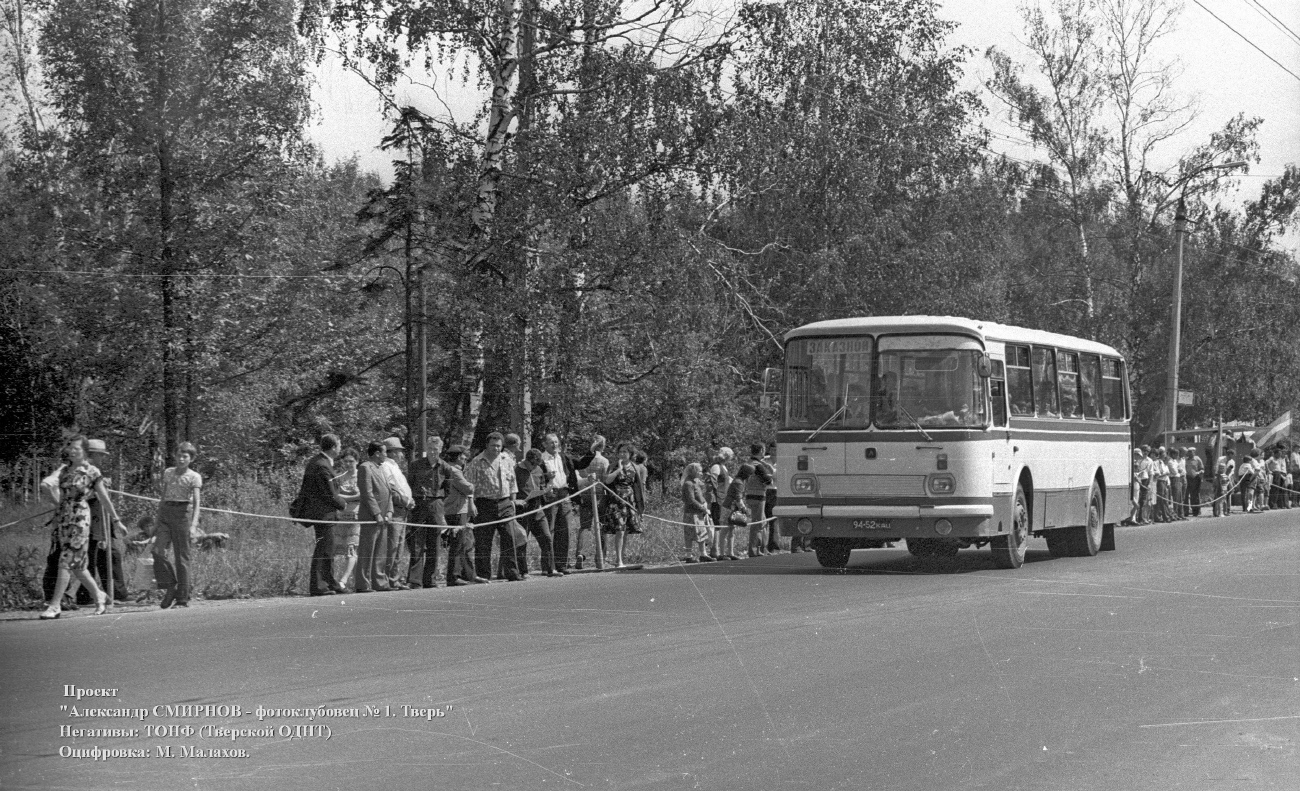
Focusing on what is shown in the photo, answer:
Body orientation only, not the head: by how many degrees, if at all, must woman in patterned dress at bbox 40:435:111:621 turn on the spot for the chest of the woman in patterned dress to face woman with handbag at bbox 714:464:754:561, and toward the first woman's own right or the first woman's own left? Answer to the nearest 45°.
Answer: approximately 180°

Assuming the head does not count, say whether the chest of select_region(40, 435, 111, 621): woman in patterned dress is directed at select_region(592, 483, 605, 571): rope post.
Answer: no

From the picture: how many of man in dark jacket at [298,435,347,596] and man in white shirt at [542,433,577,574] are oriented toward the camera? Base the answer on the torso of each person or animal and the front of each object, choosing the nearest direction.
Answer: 1

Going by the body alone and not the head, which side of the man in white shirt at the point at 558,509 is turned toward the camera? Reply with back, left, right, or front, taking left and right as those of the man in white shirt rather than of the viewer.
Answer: front

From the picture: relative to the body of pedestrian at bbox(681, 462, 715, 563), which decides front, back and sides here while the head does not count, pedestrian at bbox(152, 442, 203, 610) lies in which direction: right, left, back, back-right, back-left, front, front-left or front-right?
right

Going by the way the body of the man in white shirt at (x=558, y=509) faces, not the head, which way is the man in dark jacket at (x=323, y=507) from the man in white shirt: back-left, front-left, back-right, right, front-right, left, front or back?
front-right

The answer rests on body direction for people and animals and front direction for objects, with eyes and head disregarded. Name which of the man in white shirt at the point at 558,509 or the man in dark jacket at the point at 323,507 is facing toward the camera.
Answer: the man in white shirt

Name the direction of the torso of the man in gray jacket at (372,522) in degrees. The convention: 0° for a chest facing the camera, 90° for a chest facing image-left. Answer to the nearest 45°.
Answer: approximately 315°

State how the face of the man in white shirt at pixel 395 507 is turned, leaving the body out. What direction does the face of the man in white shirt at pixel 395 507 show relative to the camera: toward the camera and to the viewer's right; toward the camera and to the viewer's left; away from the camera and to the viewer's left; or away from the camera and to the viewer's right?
toward the camera and to the viewer's right

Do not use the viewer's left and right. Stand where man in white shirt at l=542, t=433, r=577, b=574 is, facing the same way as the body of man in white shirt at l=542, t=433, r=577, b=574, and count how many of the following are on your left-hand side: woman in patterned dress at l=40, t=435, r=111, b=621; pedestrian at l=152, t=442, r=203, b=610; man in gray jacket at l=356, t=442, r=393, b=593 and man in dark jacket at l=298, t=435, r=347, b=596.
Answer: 0

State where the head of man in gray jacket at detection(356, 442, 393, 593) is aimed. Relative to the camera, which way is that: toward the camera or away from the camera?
toward the camera

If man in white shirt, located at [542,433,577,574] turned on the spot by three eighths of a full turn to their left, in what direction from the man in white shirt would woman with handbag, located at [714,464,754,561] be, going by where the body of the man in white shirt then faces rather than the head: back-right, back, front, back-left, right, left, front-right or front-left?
front

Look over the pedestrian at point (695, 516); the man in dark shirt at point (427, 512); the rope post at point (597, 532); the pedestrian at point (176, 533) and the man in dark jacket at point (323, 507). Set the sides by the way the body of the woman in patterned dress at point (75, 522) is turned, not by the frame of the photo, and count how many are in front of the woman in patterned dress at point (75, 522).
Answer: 0

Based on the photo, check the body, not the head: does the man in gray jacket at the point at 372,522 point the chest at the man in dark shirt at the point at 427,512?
no
